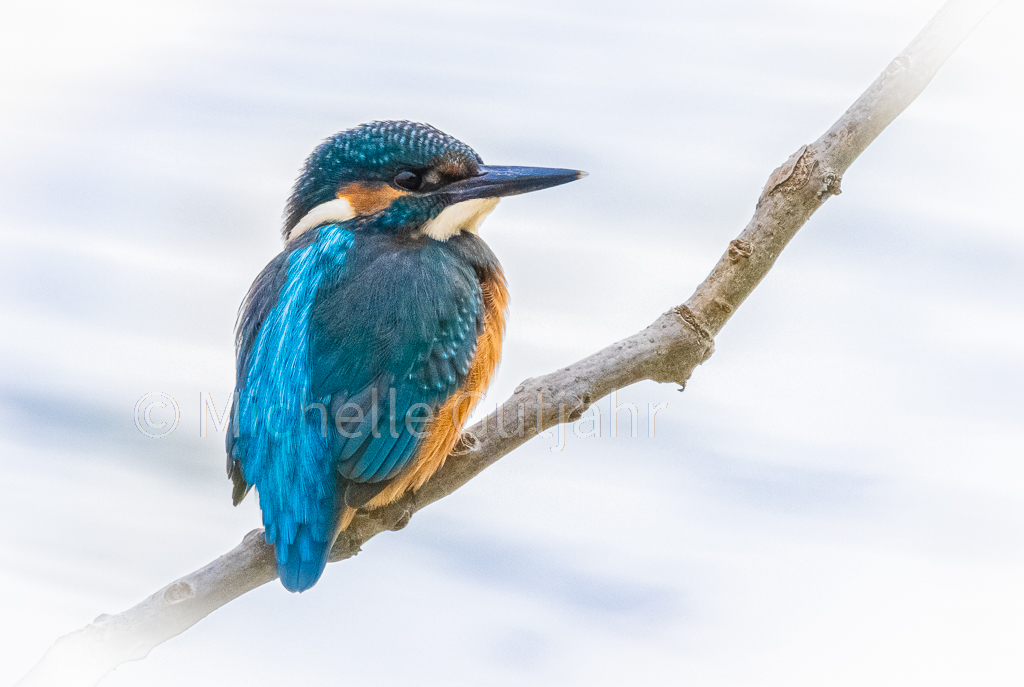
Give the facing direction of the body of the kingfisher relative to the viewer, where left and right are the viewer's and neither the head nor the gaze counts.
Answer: facing away from the viewer and to the right of the viewer
